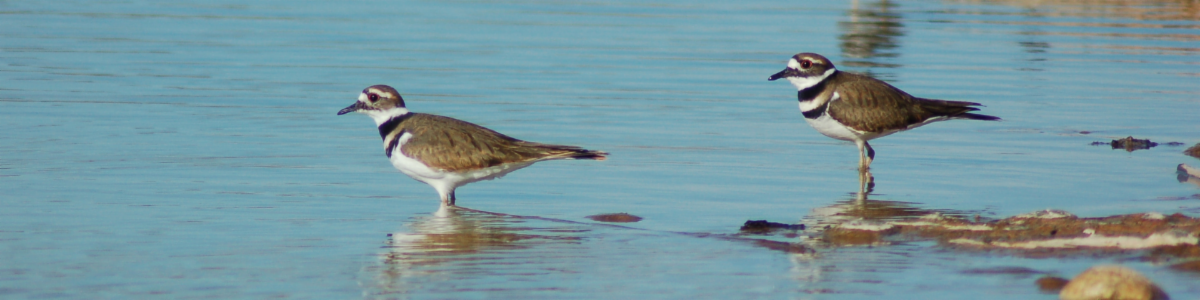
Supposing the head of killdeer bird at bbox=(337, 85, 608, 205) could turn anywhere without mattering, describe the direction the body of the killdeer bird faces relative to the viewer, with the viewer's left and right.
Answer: facing to the left of the viewer

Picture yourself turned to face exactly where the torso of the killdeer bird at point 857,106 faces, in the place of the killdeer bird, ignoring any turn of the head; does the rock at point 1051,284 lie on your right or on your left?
on your left

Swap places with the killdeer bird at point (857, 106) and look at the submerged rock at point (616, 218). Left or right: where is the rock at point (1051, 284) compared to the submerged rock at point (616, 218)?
left

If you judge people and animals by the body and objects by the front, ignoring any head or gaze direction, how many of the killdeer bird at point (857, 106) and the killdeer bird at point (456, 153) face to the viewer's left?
2

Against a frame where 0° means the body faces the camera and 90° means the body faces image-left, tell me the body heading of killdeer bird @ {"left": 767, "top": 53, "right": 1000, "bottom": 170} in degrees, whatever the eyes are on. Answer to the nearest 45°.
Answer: approximately 90°

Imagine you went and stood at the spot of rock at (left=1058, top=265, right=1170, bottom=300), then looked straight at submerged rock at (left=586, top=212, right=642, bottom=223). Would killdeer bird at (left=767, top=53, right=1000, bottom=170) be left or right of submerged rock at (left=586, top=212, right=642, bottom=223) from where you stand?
right
